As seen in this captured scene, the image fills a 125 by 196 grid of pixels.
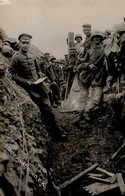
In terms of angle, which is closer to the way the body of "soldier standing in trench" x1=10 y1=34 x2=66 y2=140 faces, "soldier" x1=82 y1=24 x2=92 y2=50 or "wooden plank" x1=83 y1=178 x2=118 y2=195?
the wooden plank

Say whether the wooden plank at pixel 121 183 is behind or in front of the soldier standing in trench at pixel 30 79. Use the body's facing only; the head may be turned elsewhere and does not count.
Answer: in front

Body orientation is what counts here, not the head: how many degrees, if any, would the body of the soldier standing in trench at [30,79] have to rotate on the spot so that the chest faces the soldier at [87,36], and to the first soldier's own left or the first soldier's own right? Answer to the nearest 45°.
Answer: approximately 90° to the first soldier's own left

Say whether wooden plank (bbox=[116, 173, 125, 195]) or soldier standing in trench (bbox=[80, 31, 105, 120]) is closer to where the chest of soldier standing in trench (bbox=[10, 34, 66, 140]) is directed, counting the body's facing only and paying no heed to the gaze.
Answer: the wooden plank

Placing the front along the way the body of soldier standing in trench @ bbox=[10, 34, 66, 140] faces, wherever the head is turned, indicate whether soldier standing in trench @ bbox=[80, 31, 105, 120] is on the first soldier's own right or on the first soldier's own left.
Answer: on the first soldier's own left

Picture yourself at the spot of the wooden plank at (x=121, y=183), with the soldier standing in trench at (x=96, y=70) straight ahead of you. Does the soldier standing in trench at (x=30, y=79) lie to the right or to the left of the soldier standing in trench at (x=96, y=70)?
left

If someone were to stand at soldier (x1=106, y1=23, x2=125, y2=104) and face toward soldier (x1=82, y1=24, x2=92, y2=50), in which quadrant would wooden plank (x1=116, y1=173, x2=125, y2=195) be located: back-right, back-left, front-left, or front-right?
back-left

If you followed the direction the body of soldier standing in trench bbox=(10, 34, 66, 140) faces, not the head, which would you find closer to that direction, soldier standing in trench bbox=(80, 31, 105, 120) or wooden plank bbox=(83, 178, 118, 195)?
the wooden plank

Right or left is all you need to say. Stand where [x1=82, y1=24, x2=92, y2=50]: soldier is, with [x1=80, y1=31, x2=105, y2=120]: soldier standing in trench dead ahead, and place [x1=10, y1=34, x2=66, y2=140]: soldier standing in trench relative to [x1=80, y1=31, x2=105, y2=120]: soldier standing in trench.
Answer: right

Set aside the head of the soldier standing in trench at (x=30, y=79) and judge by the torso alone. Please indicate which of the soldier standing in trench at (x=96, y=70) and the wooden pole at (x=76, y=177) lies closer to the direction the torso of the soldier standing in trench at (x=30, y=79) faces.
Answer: the wooden pole
